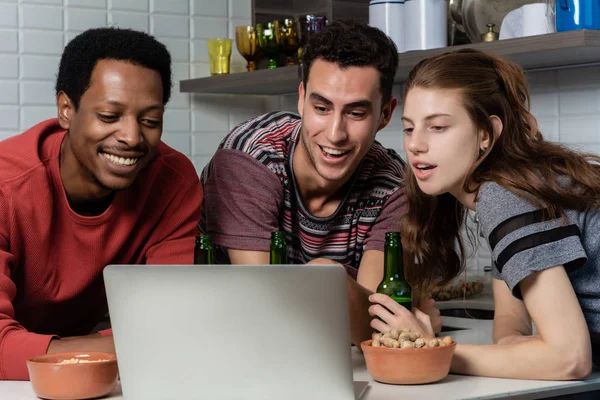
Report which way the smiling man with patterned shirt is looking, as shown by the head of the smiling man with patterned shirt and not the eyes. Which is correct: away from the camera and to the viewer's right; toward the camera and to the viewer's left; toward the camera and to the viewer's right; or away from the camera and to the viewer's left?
toward the camera and to the viewer's left

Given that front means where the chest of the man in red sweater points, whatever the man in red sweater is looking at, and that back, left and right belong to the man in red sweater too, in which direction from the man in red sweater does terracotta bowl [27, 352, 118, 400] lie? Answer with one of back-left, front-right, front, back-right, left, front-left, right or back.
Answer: front-right

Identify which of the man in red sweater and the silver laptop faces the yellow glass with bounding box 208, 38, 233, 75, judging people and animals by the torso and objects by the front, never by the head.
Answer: the silver laptop

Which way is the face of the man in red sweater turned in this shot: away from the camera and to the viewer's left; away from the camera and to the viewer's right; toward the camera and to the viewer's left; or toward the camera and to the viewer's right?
toward the camera and to the viewer's right

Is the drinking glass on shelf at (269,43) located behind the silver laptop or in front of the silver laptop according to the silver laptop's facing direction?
in front

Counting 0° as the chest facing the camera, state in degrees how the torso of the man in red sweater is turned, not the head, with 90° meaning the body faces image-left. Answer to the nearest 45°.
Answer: approximately 315°

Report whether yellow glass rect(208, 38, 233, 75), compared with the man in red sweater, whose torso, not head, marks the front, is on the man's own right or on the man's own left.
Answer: on the man's own left

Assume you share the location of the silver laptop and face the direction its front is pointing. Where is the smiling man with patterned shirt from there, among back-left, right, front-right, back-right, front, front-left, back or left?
front

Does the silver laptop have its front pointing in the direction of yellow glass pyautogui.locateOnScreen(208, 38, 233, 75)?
yes

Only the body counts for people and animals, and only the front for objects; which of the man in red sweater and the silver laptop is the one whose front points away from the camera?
the silver laptop

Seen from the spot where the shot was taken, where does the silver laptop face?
facing away from the viewer

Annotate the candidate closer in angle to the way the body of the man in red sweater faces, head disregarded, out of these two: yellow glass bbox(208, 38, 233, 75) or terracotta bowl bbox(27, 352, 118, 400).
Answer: the terracotta bowl

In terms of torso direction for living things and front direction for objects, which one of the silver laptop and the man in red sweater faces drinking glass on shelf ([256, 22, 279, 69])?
the silver laptop

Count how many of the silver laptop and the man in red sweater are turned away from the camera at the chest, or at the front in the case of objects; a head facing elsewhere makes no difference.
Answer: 1

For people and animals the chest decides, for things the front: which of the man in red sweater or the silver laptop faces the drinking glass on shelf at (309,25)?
the silver laptop
